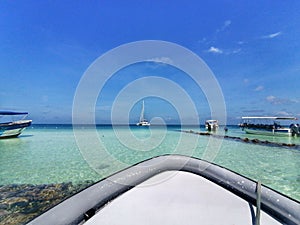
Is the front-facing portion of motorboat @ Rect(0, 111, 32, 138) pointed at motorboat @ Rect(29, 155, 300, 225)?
no

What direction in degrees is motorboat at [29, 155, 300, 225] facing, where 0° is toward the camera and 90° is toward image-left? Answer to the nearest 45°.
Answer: approximately 180°

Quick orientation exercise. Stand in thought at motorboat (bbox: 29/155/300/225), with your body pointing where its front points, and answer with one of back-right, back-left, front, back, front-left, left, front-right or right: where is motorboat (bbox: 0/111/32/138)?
front-left

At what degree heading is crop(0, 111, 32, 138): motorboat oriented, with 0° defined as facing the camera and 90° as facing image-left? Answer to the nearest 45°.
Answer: approximately 270°

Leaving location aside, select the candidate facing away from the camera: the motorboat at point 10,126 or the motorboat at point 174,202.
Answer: the motorboat at point 174,202

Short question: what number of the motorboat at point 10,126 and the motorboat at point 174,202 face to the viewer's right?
1
